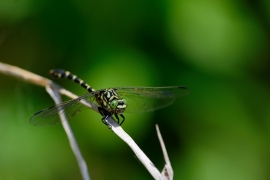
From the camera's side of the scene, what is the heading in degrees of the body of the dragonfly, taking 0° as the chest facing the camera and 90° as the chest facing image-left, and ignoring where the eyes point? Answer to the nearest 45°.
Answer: approximately 315°
